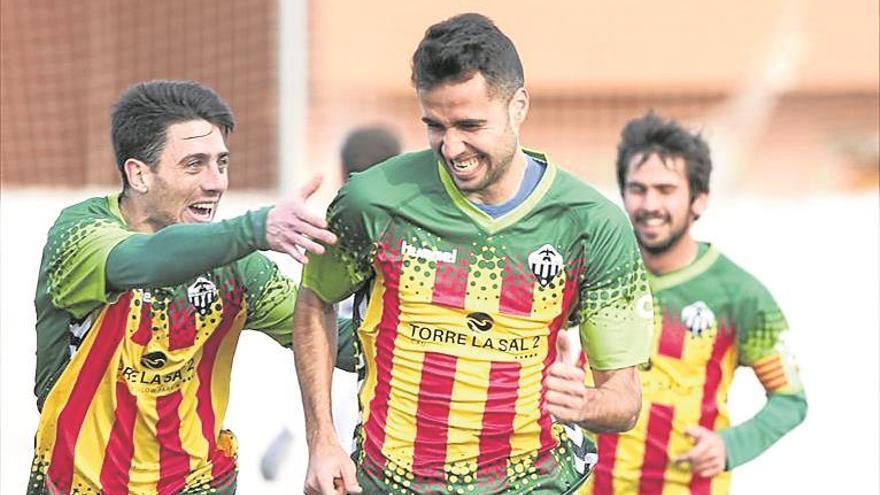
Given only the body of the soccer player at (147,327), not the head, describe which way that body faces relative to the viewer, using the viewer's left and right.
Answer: facing the viewer and to the right of the viewer

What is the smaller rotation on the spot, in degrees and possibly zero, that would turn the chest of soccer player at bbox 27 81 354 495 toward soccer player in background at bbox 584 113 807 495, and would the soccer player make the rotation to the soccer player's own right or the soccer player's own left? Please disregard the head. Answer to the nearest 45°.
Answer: approximately 45° to the soccer player's own left

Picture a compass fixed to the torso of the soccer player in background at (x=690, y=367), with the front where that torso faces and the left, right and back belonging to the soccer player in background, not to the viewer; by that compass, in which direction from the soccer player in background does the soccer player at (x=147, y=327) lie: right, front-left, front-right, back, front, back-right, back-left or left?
front

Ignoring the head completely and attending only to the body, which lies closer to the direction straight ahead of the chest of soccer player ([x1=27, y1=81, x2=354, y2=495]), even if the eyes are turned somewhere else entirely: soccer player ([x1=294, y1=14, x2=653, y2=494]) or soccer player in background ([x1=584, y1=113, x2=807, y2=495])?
the soccer player

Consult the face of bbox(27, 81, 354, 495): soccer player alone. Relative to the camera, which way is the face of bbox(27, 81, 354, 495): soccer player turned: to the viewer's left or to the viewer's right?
to the viewer's right

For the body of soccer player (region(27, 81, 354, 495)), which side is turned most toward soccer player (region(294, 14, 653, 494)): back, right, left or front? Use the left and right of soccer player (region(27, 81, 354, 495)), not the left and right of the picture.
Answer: front

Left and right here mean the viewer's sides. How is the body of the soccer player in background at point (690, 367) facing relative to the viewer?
facing the viewer and to the left of the viewer

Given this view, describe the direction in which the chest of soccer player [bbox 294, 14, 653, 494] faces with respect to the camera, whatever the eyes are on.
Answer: toward the camera
